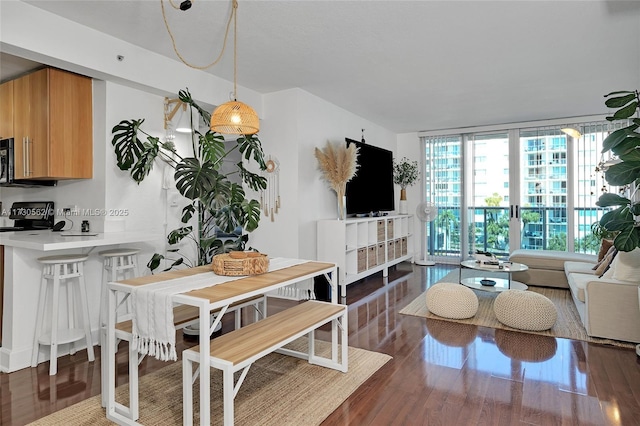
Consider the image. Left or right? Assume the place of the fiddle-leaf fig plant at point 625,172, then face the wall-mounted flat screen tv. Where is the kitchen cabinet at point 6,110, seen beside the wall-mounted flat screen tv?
left

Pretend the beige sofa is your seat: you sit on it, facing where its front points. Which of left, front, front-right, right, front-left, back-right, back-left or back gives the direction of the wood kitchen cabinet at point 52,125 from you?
front-left

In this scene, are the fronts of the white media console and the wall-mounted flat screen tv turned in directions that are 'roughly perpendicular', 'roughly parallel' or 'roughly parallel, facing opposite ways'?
roughly parallel

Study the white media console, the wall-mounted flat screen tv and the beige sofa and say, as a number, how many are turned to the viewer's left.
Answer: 1

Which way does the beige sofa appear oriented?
to the viewer's left

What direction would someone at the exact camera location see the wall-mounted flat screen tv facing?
facing the viewer and to the right of the viewer

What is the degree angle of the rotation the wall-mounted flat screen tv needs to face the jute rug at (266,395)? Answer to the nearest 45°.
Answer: approximately 45° to its right

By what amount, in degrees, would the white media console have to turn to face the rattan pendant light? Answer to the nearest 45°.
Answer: approximately 45° to its right

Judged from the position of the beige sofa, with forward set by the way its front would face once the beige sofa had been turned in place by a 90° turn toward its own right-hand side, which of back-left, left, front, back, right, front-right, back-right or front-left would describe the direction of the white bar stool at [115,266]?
back-left

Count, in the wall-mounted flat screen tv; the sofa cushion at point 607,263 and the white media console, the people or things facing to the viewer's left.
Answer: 1

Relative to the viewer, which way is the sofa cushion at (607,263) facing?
to the viewer's left
